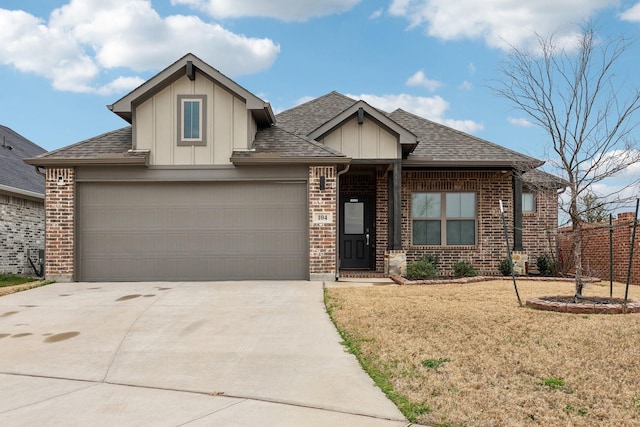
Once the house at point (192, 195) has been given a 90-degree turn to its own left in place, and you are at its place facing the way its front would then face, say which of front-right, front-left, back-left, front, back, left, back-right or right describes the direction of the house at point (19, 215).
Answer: back-left

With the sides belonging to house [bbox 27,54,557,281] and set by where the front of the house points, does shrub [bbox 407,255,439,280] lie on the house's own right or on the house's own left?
on the house's own left

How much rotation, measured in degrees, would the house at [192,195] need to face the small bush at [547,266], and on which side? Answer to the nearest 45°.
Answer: approximately 90° to its left

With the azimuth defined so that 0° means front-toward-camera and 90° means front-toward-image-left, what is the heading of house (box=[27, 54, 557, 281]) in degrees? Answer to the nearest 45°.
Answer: approximately 0°

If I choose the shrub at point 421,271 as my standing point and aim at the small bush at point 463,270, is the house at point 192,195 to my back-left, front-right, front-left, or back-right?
back-left

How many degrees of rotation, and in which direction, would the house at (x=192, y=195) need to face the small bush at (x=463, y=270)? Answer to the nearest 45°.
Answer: approximately 90° to its left

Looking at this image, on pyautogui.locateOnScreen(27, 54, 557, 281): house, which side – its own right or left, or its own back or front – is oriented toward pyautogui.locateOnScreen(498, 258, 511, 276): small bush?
left
